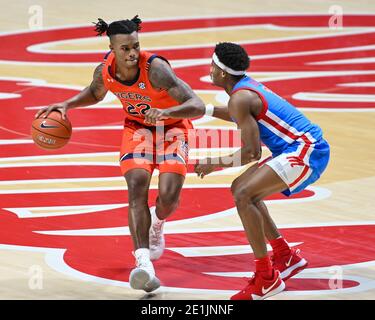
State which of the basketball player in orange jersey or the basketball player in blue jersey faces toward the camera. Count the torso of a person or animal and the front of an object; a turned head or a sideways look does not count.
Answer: the basketball player in orange jersey

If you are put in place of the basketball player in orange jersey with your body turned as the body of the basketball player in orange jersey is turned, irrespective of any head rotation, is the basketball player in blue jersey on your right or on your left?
on your left

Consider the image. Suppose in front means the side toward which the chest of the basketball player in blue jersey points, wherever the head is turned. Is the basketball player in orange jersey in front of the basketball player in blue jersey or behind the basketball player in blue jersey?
in front

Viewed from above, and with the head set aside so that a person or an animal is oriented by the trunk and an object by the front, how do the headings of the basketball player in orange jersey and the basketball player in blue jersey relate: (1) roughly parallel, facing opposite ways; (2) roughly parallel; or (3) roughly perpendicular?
roughly perpendicular

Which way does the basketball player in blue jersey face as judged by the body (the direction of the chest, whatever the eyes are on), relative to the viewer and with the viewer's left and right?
facing to the left of the viewer

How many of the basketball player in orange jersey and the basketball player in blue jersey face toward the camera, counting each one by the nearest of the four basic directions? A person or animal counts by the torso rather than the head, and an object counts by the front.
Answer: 1

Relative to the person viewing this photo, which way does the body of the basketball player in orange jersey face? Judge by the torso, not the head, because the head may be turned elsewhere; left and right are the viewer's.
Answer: facing the viewer
